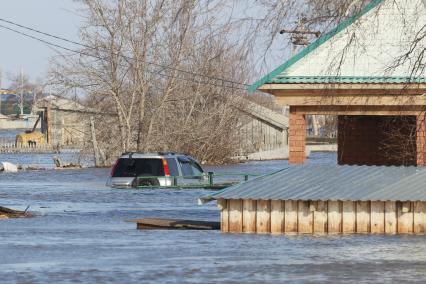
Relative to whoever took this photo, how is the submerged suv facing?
facing away from the viewer and to the right of the viewer

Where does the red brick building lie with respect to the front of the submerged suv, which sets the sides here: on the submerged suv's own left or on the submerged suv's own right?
on the submerged suv's own right

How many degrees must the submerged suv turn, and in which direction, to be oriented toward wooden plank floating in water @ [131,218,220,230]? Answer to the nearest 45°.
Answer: approximately 135° to its right
